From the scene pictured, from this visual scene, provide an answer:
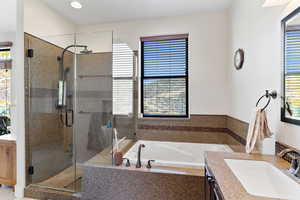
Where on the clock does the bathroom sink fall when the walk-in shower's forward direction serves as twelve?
The bathroom sink is roughly at 11 o'clock from the walk-in shower.

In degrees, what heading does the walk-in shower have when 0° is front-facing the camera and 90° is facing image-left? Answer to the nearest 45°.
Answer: approximately 0°

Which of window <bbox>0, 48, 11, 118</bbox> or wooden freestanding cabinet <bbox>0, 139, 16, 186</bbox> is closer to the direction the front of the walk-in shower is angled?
the wooden freestanding cabinet

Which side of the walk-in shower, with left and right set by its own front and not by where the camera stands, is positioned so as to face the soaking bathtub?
left

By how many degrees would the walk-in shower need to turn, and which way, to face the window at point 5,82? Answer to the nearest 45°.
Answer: approximately 135° to its right

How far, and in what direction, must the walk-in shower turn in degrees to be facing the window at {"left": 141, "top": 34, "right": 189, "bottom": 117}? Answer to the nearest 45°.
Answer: approximately 90° to its left

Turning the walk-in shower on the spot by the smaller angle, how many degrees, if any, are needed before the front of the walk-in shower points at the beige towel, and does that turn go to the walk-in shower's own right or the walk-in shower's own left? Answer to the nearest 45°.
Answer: approximately 45° to the walk-in shower's own left
